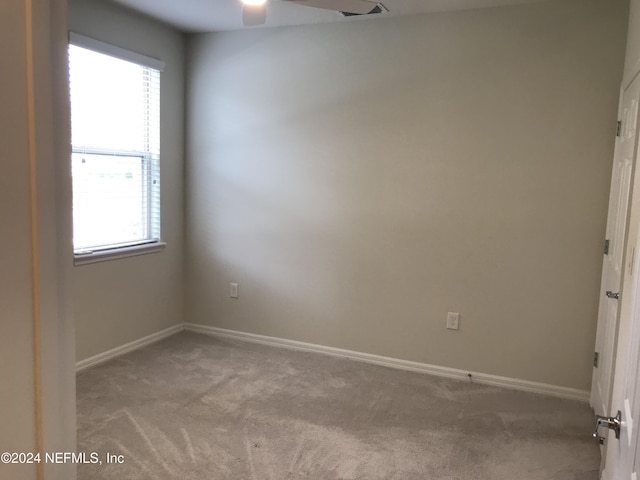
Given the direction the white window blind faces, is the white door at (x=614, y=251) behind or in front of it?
in front

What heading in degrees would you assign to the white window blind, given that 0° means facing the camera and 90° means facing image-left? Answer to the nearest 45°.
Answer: approximately 315°

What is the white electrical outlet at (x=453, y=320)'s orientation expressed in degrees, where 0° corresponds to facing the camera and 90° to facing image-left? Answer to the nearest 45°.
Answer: approximately 0°

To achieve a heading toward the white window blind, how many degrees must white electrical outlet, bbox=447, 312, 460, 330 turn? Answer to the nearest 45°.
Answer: approximately 90° to its right

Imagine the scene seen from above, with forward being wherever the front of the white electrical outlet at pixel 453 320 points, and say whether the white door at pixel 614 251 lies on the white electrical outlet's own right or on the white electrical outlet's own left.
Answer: on the white electrical outlet's own left

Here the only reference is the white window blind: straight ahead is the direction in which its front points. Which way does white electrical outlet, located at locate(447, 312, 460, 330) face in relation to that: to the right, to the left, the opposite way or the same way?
to the right

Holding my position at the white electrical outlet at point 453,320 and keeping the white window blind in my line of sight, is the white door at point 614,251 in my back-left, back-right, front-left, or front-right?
back-left

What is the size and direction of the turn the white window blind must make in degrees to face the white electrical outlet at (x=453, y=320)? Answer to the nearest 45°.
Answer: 0° — it already faces it
